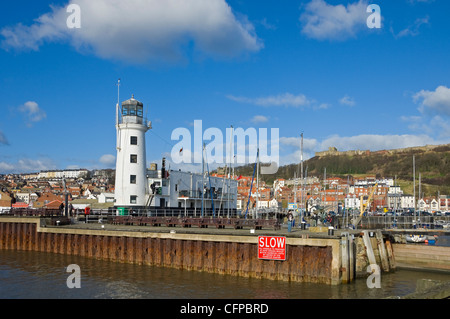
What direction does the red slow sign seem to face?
toward the camera

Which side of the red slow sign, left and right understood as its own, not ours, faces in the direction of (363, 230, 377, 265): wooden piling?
left

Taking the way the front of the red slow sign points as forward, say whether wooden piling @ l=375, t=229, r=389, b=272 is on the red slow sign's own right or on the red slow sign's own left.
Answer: on the red slow sign's own left
